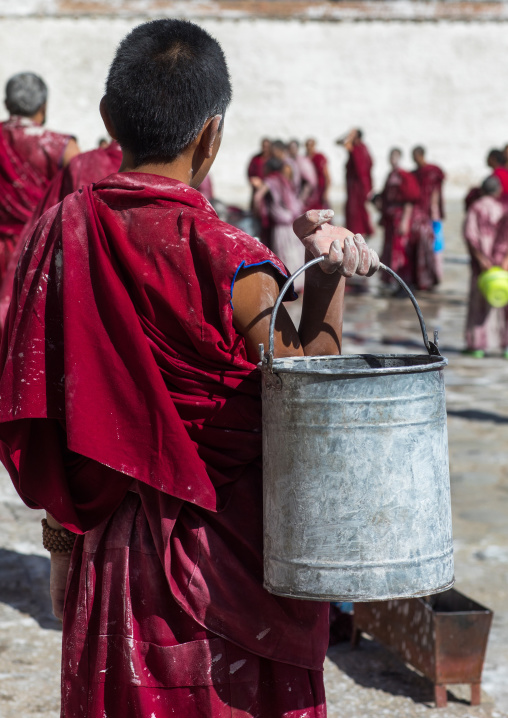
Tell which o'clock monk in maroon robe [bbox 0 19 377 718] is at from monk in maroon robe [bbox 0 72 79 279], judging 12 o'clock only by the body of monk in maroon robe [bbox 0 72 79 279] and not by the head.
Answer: monk in maroon robe [bbox 0 19 377 718] is roughly at 6 o'clock from monk in maroon robe [bbox 0 72 79 279].

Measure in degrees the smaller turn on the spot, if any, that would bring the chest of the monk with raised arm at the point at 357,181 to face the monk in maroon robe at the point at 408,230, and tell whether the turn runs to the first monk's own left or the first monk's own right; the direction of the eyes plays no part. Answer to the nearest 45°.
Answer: approximately 90° to the first monk's own left

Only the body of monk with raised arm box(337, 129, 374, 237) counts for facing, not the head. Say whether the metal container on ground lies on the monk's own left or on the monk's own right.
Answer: on the monk's own left

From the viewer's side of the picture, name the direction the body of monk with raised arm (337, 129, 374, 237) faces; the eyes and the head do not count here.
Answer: to the viewer's left

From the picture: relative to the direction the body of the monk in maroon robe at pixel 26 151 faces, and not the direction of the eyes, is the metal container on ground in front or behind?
behind

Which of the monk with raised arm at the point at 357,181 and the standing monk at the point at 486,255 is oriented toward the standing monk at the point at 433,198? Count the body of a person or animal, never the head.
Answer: the standing monk at the point at 486,255

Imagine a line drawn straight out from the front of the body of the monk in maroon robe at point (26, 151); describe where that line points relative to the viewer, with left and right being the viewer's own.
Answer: facing away from the viewer

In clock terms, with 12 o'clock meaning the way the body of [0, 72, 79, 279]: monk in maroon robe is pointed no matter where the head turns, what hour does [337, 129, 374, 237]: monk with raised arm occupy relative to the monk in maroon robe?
The monk with raised arm is roughly at 1 o'clock from the monk in maroon robe.

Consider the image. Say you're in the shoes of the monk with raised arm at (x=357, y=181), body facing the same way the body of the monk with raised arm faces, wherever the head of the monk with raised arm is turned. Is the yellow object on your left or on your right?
on your left

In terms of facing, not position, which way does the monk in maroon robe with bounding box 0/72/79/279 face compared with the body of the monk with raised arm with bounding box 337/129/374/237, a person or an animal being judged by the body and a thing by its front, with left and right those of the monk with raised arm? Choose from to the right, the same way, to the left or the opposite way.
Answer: to the right

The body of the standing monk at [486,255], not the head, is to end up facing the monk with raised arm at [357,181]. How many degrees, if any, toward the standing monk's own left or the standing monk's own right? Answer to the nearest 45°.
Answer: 0° — they already face them

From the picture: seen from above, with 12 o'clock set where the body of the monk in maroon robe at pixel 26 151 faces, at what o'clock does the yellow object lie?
The yellow object is roughly at 2 o'clock from the monk in maroon robe.
